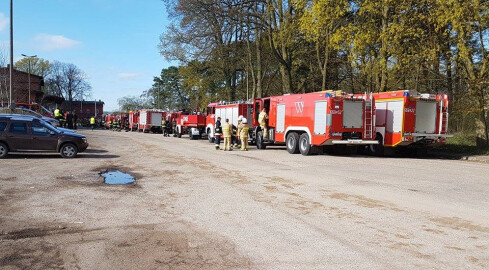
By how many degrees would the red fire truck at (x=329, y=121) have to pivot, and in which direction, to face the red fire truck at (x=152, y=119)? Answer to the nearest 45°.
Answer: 0° — it already faces it

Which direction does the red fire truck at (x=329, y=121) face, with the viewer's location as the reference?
facing away from the viewer and to the left of the viewer

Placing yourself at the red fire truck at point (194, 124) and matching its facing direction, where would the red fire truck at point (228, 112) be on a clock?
the red fire truck at point (228, 112) is roughly at 7 o'clock from the red fire truck at point (194, 124).

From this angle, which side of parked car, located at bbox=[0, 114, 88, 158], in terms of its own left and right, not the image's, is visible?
right

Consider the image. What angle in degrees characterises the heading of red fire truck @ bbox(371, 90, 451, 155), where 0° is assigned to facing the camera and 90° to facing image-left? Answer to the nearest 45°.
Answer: approximately 135°

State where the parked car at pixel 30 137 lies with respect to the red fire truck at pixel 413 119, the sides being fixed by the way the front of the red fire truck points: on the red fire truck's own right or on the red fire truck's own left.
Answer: on the red fire truck's own left

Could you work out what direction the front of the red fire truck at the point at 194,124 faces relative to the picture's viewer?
facing away from the viewer and to the left of the viewer
